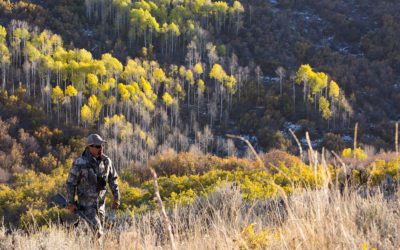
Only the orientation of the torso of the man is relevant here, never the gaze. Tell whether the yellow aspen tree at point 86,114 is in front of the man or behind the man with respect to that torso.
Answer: behind
